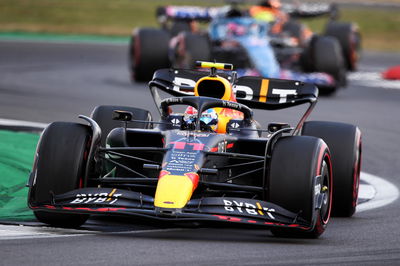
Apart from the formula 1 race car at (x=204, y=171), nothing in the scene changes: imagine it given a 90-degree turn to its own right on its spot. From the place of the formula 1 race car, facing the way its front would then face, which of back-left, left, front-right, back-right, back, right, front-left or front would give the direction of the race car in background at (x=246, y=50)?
right

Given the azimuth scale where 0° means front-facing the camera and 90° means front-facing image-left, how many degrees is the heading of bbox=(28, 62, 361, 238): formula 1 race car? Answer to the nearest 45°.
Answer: approximately 0°
